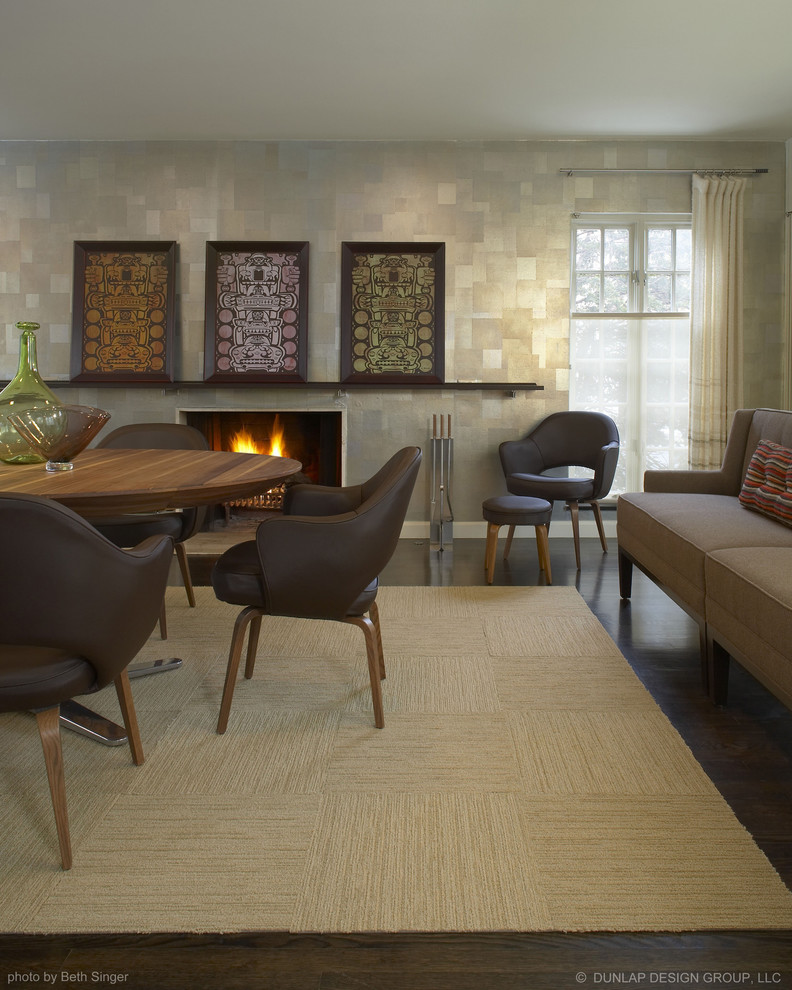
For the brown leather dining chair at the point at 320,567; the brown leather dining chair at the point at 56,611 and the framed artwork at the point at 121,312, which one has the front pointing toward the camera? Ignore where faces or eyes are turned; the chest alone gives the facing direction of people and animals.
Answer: the framed artwork

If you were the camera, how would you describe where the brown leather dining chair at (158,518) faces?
facing the viewer and to the left of the viewer

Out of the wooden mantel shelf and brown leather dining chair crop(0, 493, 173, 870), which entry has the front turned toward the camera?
the wooden mantel shelf

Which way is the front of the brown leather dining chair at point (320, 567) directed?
to the viewer's left

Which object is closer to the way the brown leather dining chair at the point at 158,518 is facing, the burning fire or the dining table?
the dining table

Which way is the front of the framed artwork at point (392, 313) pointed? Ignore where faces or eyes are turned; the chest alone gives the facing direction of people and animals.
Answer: toward the camera

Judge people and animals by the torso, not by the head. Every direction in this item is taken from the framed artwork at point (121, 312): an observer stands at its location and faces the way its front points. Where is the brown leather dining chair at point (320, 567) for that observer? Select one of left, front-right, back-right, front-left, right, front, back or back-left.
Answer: front
